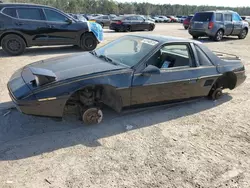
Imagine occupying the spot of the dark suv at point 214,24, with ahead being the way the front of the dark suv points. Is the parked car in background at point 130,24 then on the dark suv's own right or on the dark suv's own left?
on the dark suv's own left

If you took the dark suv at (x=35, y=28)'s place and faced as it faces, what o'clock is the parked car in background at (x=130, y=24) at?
The parked car in background is roughly at 10 o'clock from the dark suv.

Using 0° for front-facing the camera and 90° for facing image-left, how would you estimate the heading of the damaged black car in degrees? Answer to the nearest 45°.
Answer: approximately 45°

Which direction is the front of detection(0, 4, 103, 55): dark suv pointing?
to the viewer's right

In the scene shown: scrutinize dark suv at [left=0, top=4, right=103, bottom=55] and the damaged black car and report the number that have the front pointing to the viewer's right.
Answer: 1

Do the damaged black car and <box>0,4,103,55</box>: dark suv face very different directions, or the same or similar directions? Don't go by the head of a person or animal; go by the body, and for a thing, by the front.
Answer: very different directions

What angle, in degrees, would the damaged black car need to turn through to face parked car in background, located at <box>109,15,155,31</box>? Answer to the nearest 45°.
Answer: approximately 135° to its right

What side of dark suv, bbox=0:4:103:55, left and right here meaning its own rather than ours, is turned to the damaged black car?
right

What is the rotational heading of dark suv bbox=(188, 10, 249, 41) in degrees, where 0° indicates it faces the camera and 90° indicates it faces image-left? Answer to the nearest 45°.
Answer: approximately 225°

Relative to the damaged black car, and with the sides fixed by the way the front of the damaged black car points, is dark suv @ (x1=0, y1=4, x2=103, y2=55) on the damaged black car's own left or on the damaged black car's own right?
on the damaged black car's own right

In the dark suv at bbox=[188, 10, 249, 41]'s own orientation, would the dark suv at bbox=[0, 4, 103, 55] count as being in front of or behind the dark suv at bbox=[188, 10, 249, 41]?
behind
